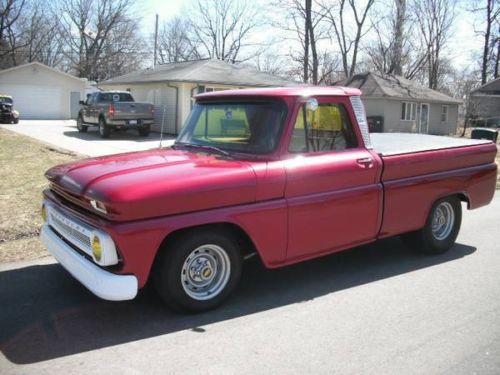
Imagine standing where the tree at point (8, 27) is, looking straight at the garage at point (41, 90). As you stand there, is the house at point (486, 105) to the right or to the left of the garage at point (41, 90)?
left

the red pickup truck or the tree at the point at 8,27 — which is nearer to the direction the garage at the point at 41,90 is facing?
the red pickup truck

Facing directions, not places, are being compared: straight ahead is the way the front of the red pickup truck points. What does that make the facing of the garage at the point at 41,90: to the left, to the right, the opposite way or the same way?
to the left

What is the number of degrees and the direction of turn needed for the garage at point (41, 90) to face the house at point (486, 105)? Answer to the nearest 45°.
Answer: approximately 90° to its left

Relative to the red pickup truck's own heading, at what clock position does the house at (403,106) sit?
The house is roughly at 5 o'clock from the red pickup truck.

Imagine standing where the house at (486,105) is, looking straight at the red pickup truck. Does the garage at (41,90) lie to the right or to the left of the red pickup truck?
right

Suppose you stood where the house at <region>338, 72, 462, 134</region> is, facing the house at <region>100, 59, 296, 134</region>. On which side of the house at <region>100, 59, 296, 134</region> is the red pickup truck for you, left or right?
left

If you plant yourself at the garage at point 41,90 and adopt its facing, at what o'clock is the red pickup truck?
The red pickup truck is roughly at 12 o'clock from the garage.

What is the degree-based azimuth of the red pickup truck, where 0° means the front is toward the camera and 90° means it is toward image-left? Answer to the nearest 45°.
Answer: approximately 45°

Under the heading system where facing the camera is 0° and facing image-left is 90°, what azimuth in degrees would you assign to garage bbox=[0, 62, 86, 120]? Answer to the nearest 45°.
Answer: approximately 0°
